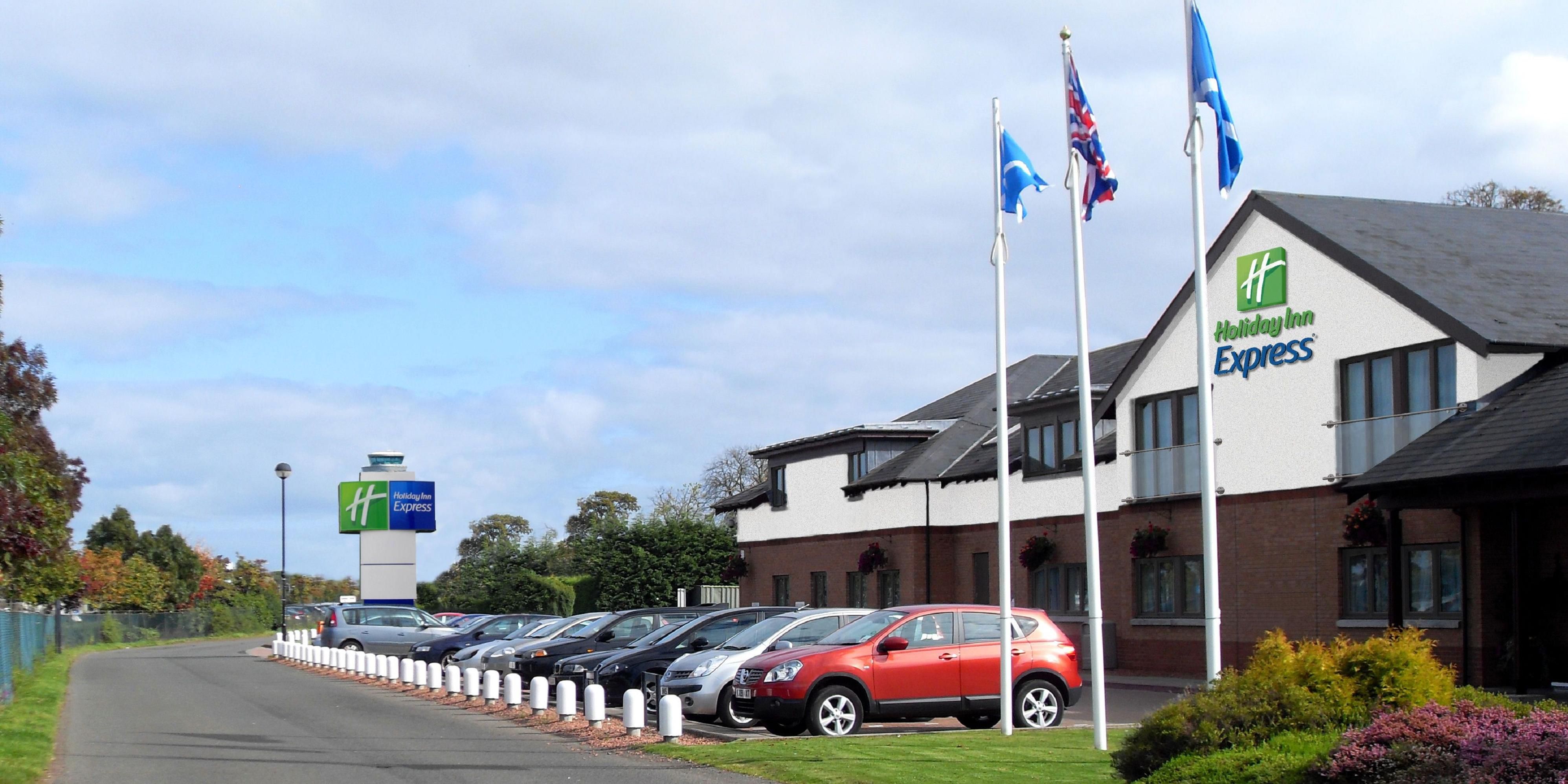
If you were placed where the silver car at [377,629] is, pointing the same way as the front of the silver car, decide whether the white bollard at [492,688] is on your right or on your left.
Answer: on your right

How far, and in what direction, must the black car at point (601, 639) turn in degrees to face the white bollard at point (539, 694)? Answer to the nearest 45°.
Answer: approximately 45° to its left

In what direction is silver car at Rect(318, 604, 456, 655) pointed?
to the viewer's right

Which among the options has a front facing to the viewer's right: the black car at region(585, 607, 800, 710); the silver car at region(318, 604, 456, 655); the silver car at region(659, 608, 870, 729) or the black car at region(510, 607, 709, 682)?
the silver car at region(318, 604, 456, 655)

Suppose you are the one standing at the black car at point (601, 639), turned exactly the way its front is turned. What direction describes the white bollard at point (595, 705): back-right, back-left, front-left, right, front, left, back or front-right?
front-left

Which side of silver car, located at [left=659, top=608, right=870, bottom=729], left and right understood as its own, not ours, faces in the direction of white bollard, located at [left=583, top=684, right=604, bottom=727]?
front

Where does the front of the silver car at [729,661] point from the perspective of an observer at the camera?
facing the viewer and to the left of the viewer

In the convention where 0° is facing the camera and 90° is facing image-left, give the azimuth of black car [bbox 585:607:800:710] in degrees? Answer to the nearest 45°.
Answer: approximately 45°
